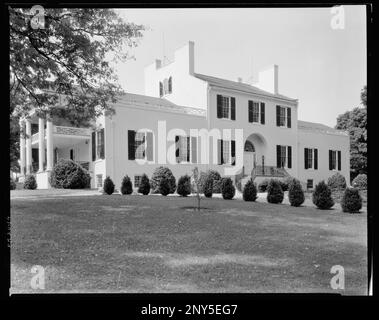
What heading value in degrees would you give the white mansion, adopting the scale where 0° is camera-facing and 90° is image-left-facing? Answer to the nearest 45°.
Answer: approximately 315°
